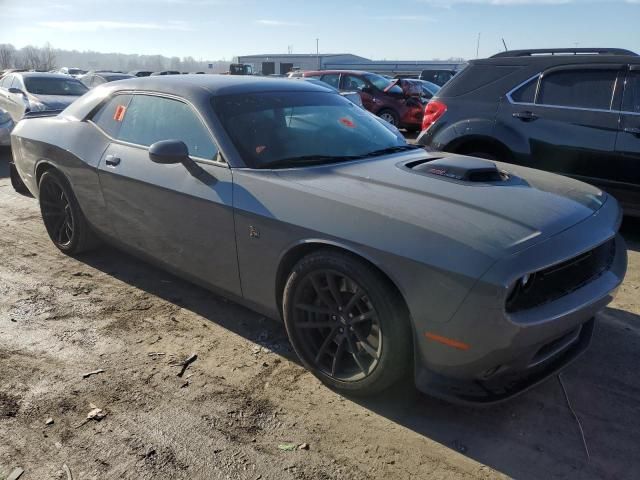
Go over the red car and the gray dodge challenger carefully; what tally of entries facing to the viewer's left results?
0

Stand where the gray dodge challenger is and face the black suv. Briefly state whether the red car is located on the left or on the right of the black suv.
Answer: left

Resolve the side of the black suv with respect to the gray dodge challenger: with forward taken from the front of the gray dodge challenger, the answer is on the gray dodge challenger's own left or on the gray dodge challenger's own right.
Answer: on the gray dodge challenger's own left

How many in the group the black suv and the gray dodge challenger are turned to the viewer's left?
0

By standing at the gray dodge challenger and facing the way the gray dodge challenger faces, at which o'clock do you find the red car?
The red car is roughly at 8 o'clock from the gray dodge challenger.

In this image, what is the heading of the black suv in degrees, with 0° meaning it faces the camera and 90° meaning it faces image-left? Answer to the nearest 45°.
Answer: approximately 270°

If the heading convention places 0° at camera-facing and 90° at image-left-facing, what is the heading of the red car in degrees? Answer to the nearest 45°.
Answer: approximately 315°

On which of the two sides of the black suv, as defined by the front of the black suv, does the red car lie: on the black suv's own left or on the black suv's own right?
on the black suv's own left

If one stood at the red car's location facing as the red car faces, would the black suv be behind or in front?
in front
